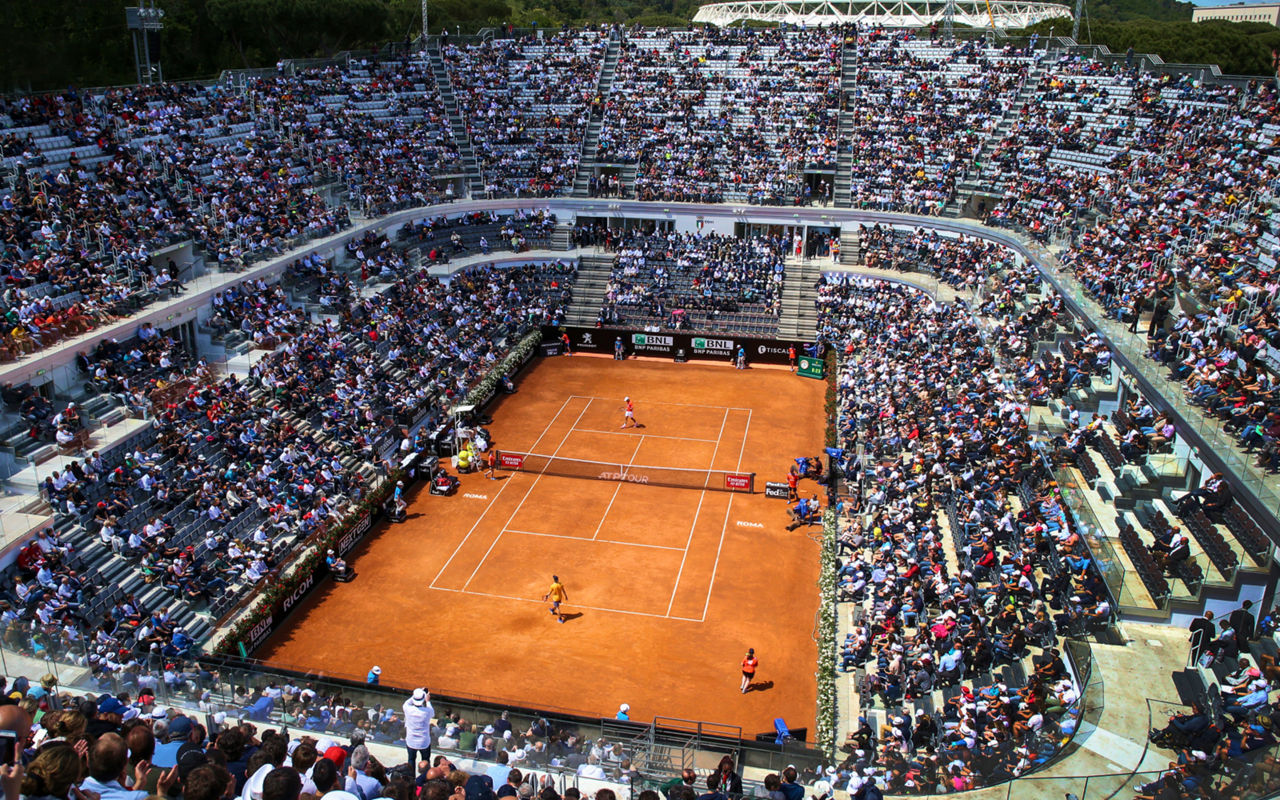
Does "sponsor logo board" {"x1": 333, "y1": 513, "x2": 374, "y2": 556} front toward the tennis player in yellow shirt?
yes

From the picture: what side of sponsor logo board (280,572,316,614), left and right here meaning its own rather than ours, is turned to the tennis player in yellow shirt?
front

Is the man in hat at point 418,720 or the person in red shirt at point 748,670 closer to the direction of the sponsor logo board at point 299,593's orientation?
the person in red shirt

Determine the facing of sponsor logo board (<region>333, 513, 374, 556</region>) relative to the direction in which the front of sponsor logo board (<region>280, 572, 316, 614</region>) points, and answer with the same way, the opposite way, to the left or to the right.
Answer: the same way

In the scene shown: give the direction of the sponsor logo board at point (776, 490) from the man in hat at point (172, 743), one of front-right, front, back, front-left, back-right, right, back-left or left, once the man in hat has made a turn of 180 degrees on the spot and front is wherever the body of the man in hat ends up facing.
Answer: back

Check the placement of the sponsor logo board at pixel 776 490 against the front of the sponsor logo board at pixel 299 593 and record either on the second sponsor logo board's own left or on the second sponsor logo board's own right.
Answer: on the second sponsor logo board's own left

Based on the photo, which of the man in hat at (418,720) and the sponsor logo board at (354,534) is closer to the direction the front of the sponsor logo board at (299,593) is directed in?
the man in hat

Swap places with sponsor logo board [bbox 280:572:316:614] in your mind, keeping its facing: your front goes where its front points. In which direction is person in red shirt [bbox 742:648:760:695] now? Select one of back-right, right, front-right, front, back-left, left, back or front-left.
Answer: front

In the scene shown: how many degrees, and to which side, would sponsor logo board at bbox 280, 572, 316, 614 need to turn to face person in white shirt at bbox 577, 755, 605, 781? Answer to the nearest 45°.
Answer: approximately 45° to its right

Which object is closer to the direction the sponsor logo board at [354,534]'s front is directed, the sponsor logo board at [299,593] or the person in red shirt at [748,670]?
the person in red shirt

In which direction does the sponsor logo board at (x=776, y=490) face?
toward the camera

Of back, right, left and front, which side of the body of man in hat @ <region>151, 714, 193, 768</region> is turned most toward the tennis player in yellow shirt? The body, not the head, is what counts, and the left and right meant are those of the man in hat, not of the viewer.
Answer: front

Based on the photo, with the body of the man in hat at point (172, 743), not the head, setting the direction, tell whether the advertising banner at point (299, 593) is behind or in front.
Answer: in front

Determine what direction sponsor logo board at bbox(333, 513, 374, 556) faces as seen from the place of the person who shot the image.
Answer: facing the viewer and to the right of the viewer
